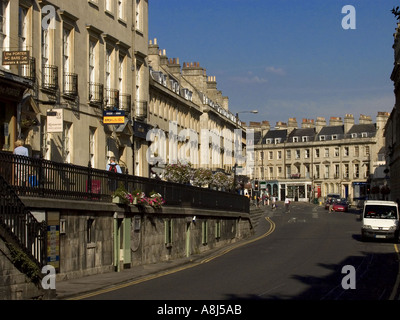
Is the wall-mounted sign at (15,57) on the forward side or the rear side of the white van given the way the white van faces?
on the forward side

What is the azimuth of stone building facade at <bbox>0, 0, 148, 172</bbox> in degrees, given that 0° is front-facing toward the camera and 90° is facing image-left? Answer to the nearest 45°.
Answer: approximately 315°

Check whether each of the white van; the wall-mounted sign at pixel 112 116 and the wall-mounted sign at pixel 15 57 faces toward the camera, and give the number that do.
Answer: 3

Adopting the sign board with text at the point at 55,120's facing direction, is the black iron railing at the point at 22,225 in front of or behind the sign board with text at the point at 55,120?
in front

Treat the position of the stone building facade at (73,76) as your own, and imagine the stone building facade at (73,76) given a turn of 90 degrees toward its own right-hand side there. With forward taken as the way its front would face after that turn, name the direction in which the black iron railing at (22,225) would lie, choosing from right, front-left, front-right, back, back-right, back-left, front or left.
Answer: front-left

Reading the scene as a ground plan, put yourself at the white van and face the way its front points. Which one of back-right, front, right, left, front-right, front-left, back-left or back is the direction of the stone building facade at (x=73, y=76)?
front-right

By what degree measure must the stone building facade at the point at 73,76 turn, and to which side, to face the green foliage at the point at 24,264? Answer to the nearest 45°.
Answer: approximately 45° to its right

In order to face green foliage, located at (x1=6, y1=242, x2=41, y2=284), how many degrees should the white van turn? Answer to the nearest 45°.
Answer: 0° — it already faces it
